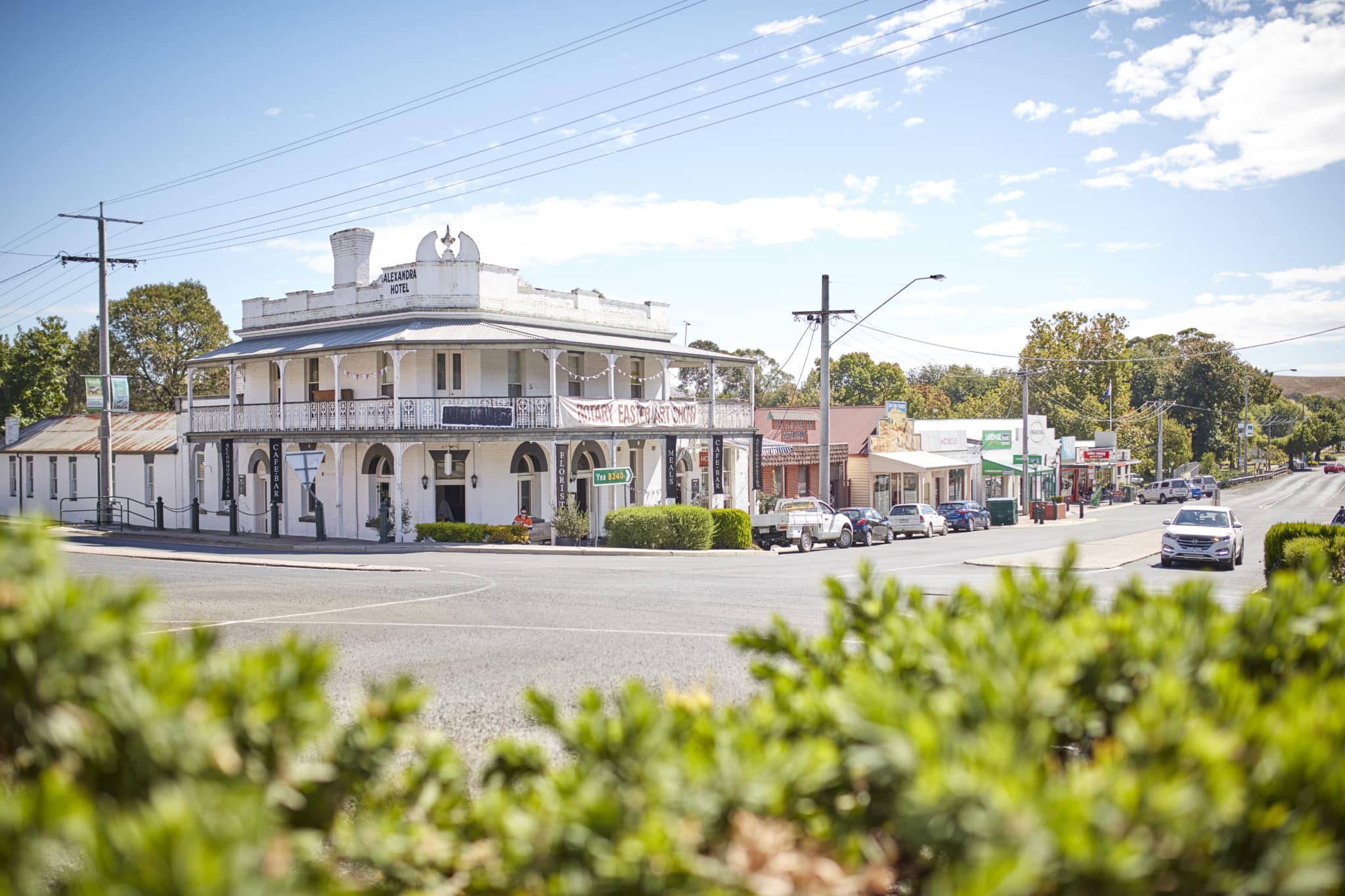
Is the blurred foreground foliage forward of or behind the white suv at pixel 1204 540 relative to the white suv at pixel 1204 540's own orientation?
forward

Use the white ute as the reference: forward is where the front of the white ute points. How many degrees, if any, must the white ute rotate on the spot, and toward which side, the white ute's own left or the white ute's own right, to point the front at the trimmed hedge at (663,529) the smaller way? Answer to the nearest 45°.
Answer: approximately 180°

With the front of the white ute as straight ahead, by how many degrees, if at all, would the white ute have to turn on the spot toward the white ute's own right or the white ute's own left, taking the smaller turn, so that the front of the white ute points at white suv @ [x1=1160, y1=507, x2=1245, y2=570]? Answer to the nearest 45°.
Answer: approximately 90° to the white ute's own right

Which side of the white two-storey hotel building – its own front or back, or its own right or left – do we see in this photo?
front

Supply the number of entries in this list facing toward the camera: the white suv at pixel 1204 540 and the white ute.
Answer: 1

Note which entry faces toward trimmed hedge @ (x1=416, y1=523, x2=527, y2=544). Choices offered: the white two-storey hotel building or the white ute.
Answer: the white two-storey hotel building

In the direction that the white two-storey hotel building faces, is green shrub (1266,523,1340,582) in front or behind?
in front

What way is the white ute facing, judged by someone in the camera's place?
facing away from the viewer and to the right of the viewer

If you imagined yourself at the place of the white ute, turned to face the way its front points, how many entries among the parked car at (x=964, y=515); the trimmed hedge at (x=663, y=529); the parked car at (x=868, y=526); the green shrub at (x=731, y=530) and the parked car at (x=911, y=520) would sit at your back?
2

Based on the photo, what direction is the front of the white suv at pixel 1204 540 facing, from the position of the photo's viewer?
facing the viewer

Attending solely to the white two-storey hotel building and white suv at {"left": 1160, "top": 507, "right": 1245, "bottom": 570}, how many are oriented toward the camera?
2

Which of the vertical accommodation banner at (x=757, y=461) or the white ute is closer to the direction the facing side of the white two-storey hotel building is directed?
the white ute

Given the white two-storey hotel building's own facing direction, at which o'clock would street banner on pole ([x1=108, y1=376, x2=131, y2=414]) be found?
The street banner on pole is roughly at 4 o'clock from the white two-storey hotel building.

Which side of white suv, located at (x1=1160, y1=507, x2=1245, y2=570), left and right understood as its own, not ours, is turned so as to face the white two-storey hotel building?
right
